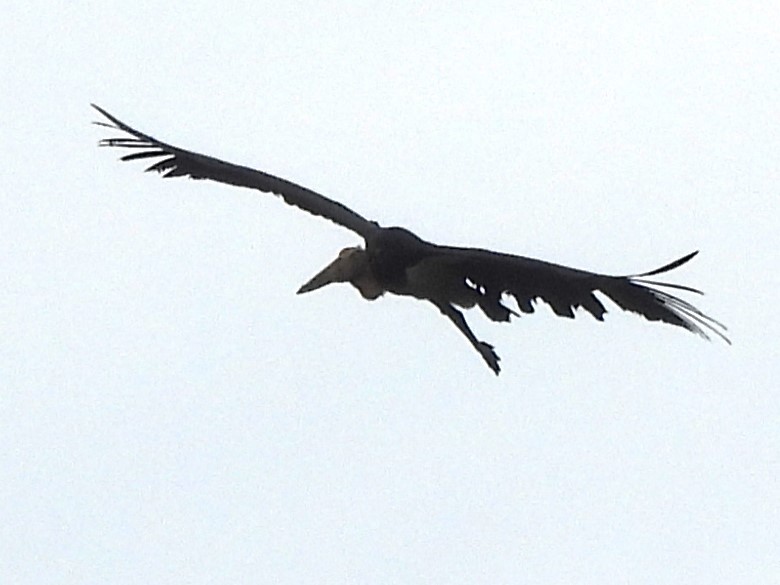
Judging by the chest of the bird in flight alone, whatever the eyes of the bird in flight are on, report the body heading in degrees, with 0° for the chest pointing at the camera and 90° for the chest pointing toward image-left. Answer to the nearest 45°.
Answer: approximately 45°
